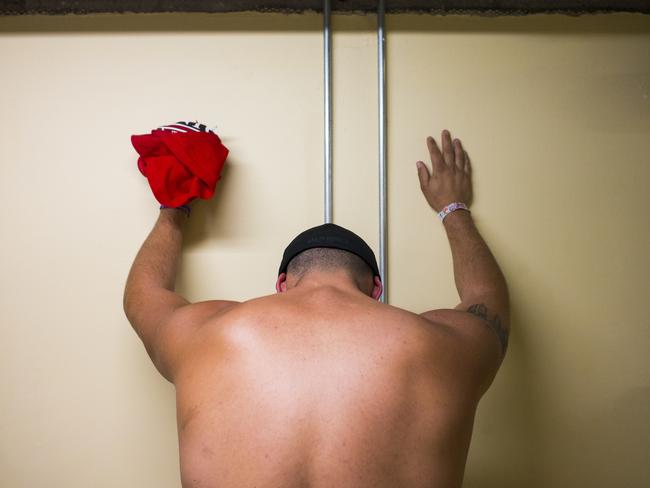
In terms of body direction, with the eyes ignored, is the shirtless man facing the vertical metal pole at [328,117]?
yes

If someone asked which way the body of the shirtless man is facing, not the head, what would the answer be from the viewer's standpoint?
away from the camera

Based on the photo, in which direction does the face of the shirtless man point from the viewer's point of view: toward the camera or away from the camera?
away from the camera
